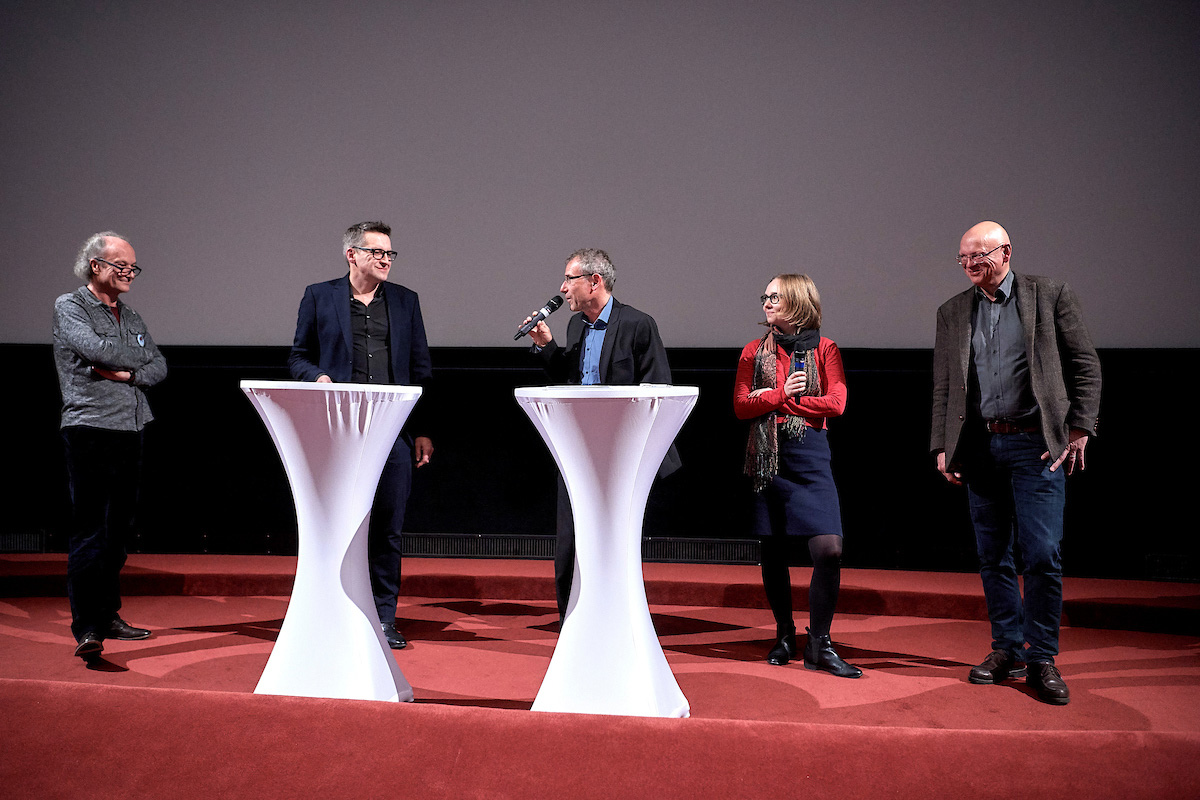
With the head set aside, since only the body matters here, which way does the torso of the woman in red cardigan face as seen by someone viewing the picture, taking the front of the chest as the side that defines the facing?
toward the camera

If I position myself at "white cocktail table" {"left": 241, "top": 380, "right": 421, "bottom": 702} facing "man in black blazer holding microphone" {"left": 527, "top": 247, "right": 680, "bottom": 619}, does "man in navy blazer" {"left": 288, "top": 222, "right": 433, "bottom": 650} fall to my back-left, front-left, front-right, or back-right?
front-left

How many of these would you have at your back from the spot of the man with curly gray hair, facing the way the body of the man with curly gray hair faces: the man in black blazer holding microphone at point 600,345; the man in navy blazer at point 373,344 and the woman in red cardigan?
0

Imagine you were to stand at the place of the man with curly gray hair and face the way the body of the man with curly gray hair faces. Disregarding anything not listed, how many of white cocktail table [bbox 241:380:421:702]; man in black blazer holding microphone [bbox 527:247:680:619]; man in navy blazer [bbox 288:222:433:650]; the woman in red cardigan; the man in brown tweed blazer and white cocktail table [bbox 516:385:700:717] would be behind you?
0

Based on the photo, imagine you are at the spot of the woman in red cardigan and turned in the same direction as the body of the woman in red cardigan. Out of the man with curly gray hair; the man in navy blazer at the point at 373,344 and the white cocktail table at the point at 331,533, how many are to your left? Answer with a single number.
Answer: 0

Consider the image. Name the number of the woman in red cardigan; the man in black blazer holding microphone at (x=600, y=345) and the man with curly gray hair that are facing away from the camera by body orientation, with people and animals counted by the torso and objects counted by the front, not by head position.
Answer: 0

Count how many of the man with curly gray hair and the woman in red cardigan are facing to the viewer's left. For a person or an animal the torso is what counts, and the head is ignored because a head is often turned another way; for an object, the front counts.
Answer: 0

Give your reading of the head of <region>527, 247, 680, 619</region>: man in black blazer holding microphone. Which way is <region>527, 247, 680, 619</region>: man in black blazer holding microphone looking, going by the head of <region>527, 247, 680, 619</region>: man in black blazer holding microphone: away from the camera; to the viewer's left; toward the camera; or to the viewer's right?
to the viewer's left

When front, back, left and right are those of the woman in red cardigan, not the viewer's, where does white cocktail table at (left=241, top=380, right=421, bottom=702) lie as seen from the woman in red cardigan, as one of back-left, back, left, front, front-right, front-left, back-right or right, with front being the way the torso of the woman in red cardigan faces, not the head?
front-right

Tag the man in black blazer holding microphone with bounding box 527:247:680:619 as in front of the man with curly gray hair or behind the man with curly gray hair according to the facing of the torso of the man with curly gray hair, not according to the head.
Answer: in front

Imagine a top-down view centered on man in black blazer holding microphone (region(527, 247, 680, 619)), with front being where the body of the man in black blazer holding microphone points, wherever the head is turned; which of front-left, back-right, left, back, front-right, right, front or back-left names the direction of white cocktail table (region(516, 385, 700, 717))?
front-left

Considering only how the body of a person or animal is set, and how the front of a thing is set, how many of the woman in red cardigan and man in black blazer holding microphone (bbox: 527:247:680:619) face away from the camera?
0

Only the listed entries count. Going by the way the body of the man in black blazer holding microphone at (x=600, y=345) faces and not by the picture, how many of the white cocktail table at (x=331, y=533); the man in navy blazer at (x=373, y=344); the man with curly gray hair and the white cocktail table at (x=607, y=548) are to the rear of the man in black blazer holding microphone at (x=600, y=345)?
0

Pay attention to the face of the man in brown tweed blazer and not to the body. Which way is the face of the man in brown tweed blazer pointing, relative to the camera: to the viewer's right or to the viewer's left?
to the viewer's left

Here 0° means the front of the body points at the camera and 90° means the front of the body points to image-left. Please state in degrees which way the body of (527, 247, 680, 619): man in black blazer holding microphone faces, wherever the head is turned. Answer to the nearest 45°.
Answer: approximately 45°

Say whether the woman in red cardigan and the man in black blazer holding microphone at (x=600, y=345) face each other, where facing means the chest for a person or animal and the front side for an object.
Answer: no

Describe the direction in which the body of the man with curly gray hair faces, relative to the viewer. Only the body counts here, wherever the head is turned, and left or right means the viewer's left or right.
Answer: facing the viewer and to the right of the viewer
